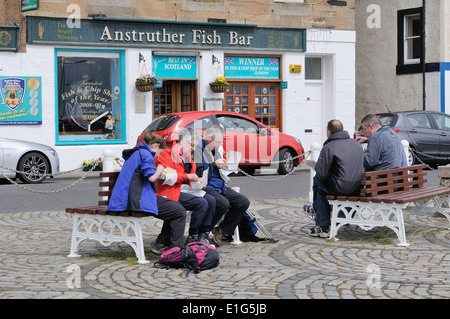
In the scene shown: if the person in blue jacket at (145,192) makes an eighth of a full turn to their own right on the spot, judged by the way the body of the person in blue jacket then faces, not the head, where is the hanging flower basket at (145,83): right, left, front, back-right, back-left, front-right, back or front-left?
back-left

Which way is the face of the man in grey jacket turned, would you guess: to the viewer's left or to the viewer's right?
to the viewer's left

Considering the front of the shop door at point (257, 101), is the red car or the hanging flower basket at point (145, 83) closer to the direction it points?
the red car

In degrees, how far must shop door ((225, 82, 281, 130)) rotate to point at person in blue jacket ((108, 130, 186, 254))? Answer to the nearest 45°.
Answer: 0° — it already faces them

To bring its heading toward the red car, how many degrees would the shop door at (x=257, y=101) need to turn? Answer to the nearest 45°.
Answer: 0° — it already faces it

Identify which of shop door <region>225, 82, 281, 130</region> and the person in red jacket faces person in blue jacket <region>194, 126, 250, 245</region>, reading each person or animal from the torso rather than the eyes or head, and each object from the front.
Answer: the shop door

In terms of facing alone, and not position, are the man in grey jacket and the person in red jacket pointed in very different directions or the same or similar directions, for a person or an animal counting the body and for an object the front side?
very different directions

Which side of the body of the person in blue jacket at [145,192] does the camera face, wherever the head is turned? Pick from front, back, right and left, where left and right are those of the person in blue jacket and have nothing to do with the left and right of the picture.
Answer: right
